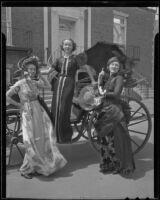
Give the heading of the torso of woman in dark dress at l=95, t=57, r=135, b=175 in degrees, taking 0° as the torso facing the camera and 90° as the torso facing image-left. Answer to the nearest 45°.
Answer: approximately 45°

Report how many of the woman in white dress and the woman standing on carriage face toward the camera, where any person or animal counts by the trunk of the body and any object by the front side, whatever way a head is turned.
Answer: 2

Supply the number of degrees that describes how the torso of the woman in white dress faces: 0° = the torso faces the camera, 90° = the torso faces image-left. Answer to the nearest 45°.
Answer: approximately 0°

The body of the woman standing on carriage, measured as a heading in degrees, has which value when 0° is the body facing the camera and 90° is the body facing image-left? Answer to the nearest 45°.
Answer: approximately 0°
